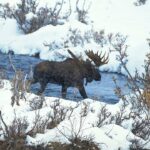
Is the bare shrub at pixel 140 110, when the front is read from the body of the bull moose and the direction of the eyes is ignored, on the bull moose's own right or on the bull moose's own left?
on the bull moose's own right

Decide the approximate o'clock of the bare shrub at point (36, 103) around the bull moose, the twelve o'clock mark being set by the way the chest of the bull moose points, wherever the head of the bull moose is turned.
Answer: The bare shrub is roughly at 3 o'clock from the bull moose.

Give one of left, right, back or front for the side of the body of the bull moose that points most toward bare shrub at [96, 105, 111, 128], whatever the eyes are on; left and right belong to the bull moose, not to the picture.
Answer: right

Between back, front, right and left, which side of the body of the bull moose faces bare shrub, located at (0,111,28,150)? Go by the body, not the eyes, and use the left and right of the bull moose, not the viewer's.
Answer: right

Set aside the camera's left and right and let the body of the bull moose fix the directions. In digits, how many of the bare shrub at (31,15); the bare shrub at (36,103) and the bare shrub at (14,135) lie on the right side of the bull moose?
2

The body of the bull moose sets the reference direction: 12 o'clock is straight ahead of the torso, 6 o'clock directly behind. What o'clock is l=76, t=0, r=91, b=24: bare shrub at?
The bare shrub is roughly at 9 o'clock from the bull moose.

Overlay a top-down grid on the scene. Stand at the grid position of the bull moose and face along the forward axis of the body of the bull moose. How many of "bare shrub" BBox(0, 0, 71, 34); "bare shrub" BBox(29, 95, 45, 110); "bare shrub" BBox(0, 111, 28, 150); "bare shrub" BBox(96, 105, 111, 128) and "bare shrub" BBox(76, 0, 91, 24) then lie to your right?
3

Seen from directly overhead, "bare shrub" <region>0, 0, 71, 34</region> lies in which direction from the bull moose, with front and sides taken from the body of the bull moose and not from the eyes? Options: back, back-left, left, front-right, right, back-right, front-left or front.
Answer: left

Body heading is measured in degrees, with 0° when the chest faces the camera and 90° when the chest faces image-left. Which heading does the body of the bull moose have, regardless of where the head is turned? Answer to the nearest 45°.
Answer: approximately 270°
